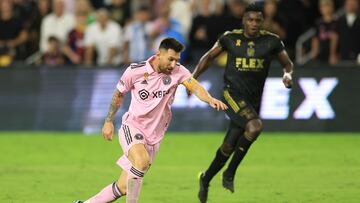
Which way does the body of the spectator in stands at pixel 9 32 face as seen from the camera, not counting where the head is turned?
toward the camera

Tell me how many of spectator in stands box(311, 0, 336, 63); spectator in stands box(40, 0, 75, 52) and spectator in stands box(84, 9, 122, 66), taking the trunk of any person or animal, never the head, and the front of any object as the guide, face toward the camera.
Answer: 3

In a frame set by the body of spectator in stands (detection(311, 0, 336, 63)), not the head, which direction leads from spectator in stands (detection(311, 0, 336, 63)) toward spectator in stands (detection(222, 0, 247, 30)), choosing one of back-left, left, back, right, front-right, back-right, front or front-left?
right

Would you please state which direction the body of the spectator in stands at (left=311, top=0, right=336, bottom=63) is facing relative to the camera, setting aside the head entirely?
toward the camera

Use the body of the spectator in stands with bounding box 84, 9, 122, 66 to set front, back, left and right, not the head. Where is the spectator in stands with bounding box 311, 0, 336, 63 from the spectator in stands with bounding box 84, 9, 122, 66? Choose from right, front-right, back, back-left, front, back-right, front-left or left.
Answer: left

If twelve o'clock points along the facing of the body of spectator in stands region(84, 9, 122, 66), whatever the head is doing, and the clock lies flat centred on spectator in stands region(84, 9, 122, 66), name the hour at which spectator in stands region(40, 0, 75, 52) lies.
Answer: spectator in stands region(40, 0, 75, 52) is roughly at 4 o'clock from spectator in stands region(84, 9, 122, 66).

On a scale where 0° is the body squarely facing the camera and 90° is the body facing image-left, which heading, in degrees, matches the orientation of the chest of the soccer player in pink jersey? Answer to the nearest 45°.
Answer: approximately 315°

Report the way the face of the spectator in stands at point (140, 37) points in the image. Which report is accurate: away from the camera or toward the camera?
toward the camera

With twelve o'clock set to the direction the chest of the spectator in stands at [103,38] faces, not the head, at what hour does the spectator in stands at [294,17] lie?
the spectator in stands at [294,17] is roughly at 9 o'clock from the spectator in stands at [103,38].

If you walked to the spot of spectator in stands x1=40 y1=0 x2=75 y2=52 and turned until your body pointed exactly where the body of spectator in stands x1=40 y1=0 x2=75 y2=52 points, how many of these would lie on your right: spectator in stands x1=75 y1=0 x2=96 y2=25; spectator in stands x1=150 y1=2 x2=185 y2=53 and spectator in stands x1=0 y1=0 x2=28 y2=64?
1

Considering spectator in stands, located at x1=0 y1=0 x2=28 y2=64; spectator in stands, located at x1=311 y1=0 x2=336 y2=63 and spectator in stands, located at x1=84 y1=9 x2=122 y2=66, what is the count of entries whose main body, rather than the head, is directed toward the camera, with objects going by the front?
3

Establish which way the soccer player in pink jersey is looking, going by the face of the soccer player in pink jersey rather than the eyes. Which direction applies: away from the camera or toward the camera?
toward the camera

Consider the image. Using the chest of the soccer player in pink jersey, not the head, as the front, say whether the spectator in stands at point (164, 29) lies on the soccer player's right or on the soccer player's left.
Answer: on the soccer player's left

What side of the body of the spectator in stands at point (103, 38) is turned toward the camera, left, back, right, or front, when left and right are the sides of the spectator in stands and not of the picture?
front
